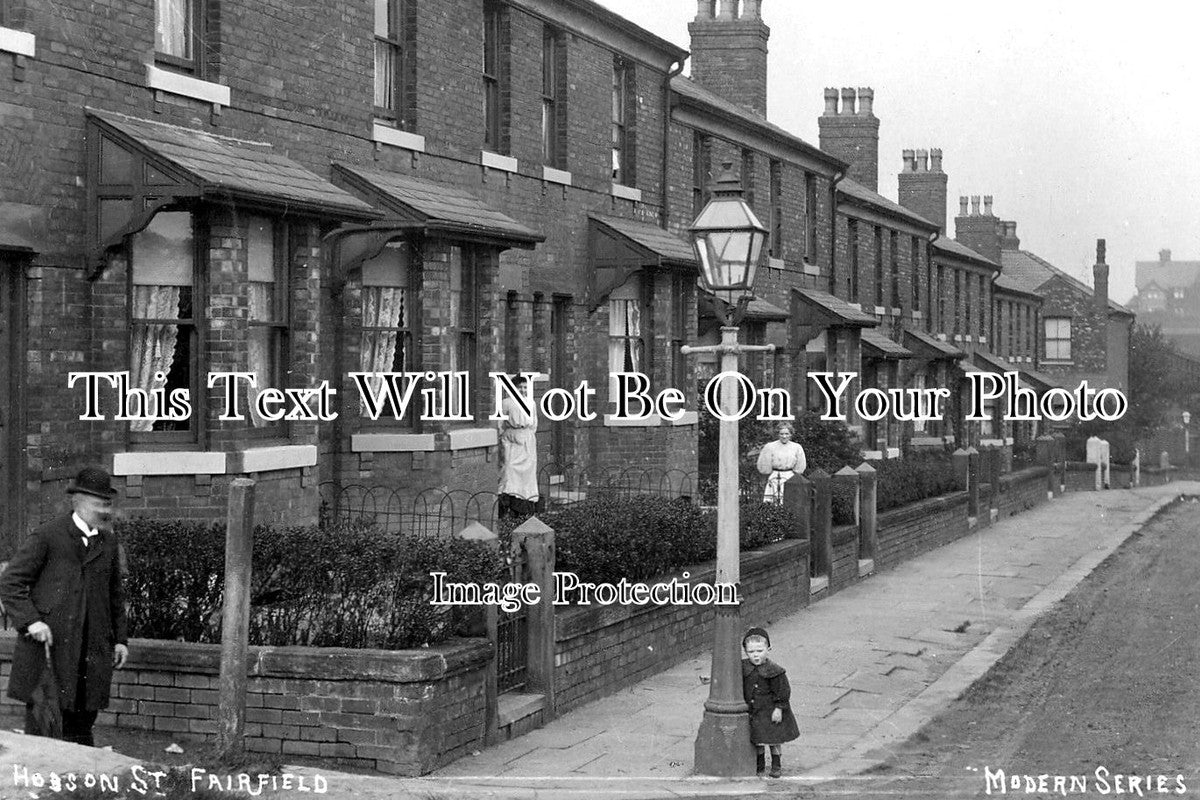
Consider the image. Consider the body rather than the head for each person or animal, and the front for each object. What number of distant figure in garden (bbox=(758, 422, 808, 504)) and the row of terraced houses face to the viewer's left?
0

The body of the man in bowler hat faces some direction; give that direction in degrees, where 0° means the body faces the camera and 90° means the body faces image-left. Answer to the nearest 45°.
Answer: approximately 315°

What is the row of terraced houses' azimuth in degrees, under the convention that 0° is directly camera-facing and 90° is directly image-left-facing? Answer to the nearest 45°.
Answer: approximately 315°

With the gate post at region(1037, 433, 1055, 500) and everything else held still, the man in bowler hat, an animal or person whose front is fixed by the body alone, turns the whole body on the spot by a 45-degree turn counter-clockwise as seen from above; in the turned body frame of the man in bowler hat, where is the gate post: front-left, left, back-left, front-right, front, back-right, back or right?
front-left

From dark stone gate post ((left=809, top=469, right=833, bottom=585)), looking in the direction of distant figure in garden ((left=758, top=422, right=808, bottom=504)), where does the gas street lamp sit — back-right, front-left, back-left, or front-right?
back-left

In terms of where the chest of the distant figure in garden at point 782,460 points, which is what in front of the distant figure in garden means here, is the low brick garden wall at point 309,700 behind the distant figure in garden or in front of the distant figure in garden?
in front

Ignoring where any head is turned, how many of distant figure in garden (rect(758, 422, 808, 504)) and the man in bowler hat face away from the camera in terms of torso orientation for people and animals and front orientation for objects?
0

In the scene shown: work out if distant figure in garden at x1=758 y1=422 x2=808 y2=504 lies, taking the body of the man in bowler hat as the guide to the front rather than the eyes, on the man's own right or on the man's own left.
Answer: on the man's own left
